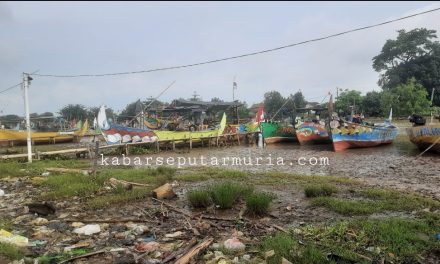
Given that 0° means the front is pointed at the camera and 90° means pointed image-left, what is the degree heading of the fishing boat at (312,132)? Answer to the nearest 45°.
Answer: approximately 45°

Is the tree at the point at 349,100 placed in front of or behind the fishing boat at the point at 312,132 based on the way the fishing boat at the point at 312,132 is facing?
behind

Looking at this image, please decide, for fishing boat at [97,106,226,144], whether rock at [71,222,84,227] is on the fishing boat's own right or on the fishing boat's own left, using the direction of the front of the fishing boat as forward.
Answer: on the fishing boat's own left

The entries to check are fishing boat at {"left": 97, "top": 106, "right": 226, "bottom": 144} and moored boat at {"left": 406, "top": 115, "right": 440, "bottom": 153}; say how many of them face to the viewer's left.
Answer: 2

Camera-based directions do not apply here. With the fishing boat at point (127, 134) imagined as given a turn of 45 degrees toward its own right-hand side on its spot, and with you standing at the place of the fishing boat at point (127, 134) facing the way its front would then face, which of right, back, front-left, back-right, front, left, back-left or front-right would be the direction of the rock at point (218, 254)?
back-left

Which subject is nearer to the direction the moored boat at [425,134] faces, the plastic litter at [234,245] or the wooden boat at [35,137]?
the wooden boat

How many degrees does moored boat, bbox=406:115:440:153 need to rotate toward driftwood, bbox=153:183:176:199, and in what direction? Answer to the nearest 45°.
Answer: approximately 90° to its left

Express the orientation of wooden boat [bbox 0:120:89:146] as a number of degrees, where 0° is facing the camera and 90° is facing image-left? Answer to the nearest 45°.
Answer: approximately 270°

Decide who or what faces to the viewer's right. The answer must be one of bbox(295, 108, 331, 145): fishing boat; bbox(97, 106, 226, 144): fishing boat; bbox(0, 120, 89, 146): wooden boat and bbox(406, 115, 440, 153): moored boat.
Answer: the wooden boat

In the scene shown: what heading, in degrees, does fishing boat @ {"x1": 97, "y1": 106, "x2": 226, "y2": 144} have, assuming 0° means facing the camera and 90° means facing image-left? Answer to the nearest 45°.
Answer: approximately 90°

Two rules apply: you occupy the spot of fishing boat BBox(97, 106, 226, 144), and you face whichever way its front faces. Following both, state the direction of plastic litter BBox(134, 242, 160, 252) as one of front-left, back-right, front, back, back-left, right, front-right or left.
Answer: left

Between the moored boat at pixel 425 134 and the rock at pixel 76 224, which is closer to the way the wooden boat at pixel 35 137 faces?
the moored boat

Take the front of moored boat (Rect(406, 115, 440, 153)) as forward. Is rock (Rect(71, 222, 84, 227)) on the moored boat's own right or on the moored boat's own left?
on the moored boat's own left

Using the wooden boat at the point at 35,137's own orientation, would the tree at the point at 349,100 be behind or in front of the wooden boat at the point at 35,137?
in front
